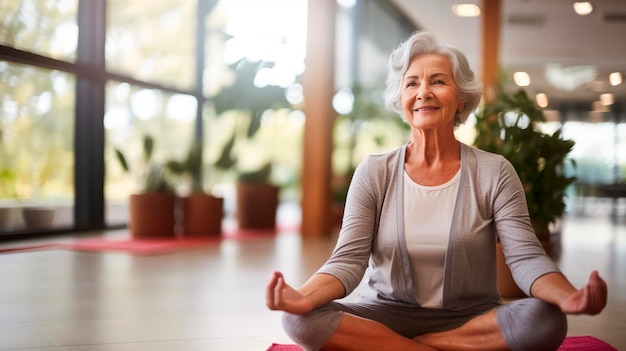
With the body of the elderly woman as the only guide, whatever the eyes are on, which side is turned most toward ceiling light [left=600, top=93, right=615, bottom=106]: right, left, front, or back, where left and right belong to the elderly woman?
back

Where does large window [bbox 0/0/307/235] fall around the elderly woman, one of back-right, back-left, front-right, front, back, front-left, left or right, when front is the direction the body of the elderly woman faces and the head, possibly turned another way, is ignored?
back-right

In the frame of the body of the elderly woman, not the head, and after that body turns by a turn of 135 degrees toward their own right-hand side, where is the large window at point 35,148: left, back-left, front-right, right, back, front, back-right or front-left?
front

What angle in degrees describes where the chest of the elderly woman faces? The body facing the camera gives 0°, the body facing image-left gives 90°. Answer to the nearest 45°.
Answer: approximately 0°

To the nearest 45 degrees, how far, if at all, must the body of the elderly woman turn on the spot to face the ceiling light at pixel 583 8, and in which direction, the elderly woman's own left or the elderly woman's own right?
approximately 180°

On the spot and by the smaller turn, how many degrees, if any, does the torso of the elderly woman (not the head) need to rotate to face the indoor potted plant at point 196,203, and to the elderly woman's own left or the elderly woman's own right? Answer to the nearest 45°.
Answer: approximately 135° to the elderly woman's own right

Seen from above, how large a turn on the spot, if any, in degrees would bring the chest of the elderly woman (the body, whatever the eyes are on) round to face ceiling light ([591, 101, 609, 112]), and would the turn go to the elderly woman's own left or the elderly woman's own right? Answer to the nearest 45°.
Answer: approximately 180°

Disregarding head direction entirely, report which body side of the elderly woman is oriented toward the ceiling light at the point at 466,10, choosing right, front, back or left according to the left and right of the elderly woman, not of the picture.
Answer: back
